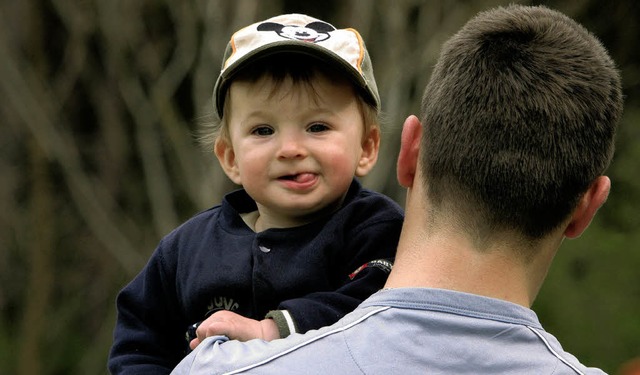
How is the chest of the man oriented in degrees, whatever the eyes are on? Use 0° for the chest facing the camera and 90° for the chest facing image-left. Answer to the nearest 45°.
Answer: approximately 180°

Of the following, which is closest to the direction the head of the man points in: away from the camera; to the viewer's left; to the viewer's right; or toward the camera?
away from the camera

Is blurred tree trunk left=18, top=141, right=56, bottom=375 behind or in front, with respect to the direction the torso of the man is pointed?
in front
